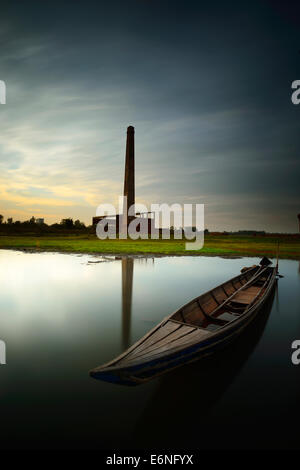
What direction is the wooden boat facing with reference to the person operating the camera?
facing the viewer and to the left of the viewer
